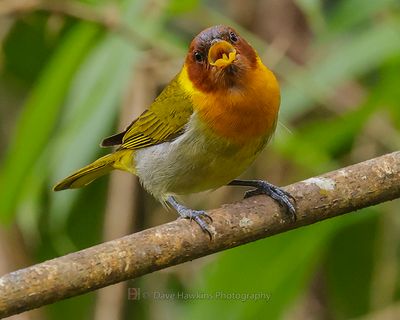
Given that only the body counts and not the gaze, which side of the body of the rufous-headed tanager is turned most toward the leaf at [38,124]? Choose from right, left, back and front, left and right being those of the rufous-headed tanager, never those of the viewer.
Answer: back

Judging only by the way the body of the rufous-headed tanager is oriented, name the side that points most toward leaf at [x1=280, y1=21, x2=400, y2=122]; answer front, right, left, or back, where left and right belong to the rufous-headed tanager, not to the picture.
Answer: left

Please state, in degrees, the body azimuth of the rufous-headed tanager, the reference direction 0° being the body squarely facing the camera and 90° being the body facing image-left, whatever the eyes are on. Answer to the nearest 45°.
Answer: approximately 315°

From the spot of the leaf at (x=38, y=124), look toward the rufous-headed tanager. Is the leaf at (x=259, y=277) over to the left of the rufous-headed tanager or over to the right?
left

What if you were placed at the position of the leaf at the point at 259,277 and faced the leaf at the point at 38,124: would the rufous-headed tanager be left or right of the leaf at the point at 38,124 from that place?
left

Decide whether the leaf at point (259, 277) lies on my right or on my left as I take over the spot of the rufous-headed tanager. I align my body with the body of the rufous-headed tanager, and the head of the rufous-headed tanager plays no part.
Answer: on my left
